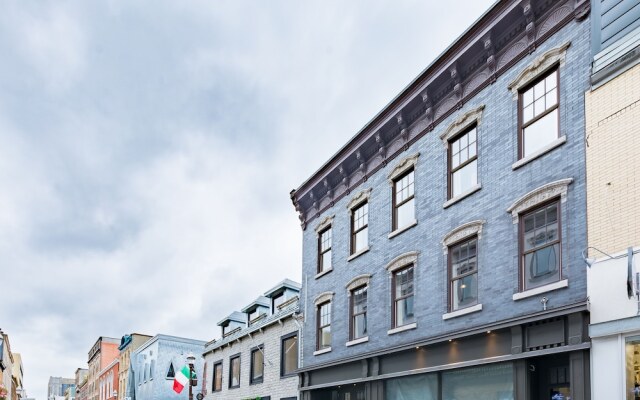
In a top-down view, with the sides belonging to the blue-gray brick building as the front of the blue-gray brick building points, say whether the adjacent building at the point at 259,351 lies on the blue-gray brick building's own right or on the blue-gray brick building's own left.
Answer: on the blue-gray brick building's own right

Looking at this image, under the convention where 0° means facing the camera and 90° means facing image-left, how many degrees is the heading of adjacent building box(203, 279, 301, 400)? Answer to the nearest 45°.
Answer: approximately 45°

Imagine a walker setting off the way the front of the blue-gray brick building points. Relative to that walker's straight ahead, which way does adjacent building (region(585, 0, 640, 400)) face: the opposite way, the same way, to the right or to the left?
the same way

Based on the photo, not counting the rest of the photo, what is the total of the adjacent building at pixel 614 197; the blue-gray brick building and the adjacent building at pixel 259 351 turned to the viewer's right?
0

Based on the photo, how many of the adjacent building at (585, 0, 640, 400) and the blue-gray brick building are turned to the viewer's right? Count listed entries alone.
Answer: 0

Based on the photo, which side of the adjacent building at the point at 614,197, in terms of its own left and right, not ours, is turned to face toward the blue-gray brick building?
right

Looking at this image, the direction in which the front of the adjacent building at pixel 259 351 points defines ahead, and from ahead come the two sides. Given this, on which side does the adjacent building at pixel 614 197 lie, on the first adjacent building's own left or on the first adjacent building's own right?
on the first adjacent building's own left

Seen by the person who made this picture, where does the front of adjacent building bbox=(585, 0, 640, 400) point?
facing the viewer and to the left of the viewer

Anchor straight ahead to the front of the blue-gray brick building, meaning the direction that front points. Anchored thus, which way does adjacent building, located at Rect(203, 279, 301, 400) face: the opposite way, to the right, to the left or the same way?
the same way
